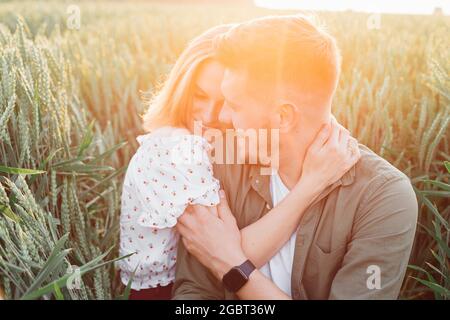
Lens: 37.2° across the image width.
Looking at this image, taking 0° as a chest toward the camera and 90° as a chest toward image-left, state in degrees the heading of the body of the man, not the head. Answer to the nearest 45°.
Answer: approximately 45°

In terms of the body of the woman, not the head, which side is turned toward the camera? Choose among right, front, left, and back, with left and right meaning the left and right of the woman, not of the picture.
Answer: right
